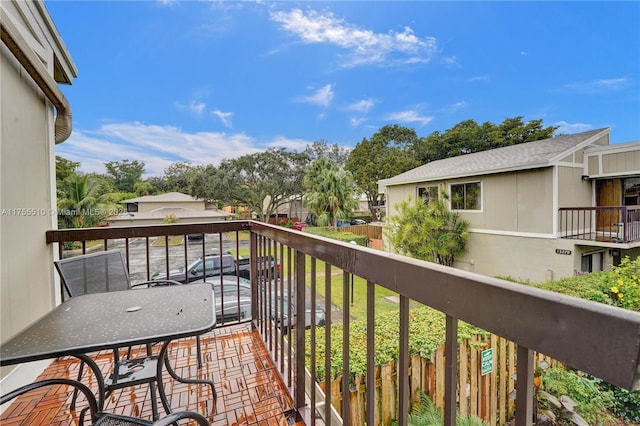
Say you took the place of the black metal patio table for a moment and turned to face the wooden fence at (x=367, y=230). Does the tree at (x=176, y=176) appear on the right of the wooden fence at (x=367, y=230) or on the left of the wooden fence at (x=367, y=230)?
left

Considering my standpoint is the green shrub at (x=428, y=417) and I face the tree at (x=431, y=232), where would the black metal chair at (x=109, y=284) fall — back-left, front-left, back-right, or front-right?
back-left

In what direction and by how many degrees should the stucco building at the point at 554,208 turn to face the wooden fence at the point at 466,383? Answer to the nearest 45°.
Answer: approximately 45° to its right

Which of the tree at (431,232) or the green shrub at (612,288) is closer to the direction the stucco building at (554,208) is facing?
the green shrub

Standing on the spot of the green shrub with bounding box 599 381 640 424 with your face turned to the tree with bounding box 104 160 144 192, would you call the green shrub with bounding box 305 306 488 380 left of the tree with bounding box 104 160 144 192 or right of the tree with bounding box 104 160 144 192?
left

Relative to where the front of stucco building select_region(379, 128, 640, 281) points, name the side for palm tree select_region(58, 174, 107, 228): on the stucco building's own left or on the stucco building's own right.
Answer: on the stucco building's own right

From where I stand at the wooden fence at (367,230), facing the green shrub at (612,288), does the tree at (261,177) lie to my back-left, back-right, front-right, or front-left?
back-right
